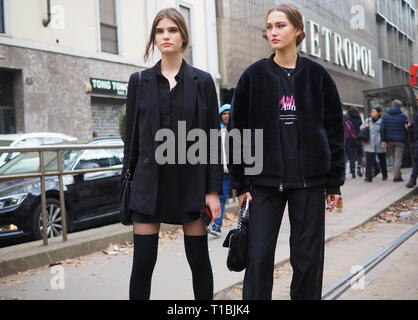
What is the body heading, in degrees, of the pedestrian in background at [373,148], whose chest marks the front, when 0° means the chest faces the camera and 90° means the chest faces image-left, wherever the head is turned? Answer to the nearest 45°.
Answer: approximately 45°

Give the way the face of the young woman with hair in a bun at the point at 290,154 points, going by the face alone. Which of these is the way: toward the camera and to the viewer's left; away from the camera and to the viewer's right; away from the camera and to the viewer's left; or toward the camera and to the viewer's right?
toward the camera and to the viewer's left

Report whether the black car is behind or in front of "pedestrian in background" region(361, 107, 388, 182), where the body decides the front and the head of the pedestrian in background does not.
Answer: in front

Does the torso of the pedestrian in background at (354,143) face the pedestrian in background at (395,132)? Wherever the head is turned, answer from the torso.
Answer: no

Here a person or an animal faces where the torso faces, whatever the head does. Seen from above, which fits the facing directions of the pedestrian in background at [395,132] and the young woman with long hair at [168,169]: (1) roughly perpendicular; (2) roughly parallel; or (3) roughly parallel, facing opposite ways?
roughly parallel, facing opposite ways

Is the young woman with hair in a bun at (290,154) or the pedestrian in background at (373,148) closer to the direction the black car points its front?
the young woman with hair in a bun

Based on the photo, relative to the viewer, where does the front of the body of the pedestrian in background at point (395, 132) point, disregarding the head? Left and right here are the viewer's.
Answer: facing away from the viewer

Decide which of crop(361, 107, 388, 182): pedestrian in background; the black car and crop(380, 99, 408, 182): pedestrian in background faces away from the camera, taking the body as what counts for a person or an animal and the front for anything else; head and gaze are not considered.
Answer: crop(380, 99, 408, 182): pedestrian in background

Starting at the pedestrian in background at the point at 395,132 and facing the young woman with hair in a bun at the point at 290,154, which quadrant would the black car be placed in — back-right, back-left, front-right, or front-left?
front-right

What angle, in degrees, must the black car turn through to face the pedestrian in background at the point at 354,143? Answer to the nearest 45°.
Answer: approximately 180°

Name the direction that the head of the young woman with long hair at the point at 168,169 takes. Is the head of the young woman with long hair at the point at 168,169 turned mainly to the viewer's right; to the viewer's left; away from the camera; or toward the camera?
toward the camera

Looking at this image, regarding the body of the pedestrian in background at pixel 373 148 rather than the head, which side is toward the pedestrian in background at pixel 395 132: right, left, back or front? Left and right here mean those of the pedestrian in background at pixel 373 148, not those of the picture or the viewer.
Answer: left

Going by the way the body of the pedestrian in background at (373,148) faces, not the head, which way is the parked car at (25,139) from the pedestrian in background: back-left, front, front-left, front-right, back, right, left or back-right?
front

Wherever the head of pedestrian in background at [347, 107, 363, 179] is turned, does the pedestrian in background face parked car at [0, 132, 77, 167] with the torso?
no

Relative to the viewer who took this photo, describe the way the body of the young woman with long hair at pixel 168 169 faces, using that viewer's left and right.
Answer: facing the viewer
